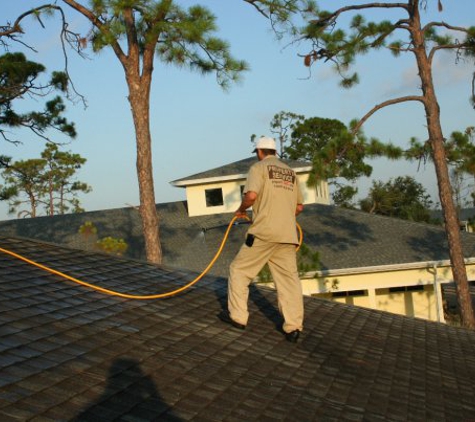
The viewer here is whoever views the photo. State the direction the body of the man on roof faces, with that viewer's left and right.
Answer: facing away from the viewer and to the left of the viewer

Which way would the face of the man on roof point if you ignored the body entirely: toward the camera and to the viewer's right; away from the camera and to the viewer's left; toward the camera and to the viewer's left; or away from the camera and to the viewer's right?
away from the camera and to the viewer's left
